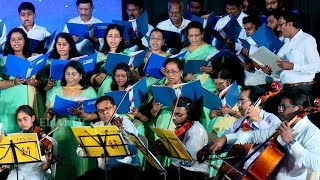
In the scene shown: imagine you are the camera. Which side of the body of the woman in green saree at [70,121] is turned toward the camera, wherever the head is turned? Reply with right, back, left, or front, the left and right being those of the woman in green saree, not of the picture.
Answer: front

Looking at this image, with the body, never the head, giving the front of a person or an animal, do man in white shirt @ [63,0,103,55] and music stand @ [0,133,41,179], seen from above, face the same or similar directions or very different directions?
very different directions

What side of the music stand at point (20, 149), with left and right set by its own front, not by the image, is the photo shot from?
back

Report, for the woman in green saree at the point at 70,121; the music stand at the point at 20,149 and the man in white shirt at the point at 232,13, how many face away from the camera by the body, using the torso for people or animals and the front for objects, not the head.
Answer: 1

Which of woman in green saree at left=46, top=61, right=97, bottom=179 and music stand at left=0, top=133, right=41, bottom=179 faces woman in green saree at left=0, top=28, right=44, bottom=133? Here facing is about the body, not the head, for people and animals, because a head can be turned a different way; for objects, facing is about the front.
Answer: the music stand

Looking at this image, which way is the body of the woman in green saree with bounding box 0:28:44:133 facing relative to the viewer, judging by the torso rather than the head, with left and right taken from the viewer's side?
facing the viewer
